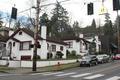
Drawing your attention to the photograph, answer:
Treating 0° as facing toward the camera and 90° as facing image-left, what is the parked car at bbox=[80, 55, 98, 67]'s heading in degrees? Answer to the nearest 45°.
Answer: approximately 45°

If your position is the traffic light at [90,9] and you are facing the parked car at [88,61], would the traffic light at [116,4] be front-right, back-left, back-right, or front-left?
back-right

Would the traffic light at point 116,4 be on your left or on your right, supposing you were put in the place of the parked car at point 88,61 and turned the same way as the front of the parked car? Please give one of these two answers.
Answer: on your left

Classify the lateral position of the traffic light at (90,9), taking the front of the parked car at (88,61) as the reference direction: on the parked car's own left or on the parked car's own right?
on the parked car's own left

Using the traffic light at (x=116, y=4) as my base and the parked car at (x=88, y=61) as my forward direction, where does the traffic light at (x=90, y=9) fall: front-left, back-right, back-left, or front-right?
front-left

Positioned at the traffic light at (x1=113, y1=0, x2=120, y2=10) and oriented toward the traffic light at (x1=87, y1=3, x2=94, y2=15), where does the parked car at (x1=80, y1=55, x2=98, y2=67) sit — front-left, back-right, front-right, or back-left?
front-right
